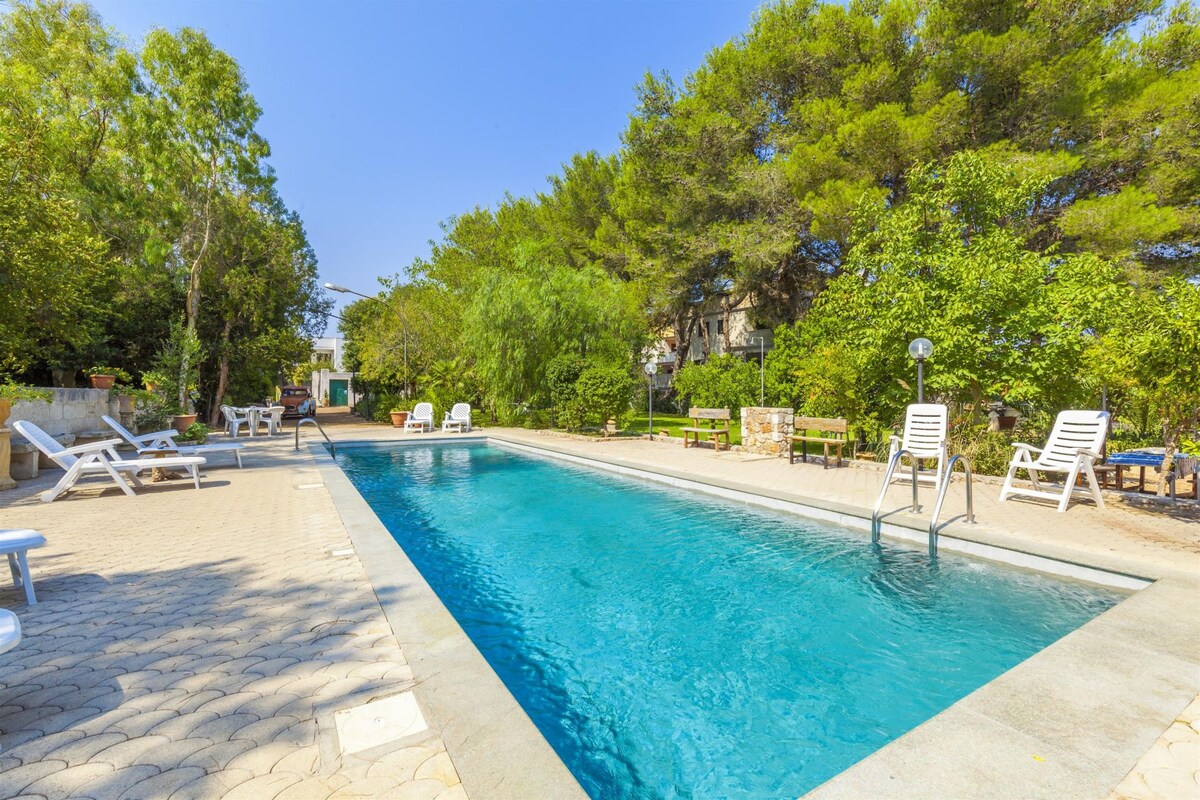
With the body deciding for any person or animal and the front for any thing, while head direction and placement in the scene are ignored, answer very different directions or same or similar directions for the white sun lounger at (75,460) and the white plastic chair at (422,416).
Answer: very different directions

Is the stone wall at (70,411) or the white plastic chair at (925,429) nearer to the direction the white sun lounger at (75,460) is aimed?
the white plastic chair

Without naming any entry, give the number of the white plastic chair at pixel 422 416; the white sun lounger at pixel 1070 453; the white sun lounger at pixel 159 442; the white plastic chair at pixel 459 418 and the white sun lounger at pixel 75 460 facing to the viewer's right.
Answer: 2

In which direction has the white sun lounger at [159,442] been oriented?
to the viewer's right

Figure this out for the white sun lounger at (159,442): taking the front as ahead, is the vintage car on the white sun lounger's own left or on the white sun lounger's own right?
on the white sun lounger's own left

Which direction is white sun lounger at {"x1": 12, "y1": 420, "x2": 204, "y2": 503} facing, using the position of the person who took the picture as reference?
facing to the right of the viewer

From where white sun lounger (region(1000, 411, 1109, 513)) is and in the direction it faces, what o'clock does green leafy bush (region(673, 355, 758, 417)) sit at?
The green leafy bush is roughly at 3 o'clock from the white sun lounger.

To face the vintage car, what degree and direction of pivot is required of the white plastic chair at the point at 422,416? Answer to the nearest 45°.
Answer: approximately 90° to its right

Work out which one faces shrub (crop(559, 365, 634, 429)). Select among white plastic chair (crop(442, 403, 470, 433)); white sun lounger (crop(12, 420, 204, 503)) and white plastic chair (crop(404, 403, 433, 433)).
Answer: the white sun lounger

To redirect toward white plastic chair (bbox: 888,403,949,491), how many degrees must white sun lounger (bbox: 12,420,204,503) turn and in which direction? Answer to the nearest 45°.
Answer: approximately 45° to its right

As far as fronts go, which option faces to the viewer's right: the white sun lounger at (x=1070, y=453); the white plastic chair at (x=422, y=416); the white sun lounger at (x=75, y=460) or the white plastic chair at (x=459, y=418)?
the white sun lounger at (x=75, y=460)

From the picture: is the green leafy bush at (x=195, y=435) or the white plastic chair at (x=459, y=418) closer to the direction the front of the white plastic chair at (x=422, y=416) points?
the green leafy bush
